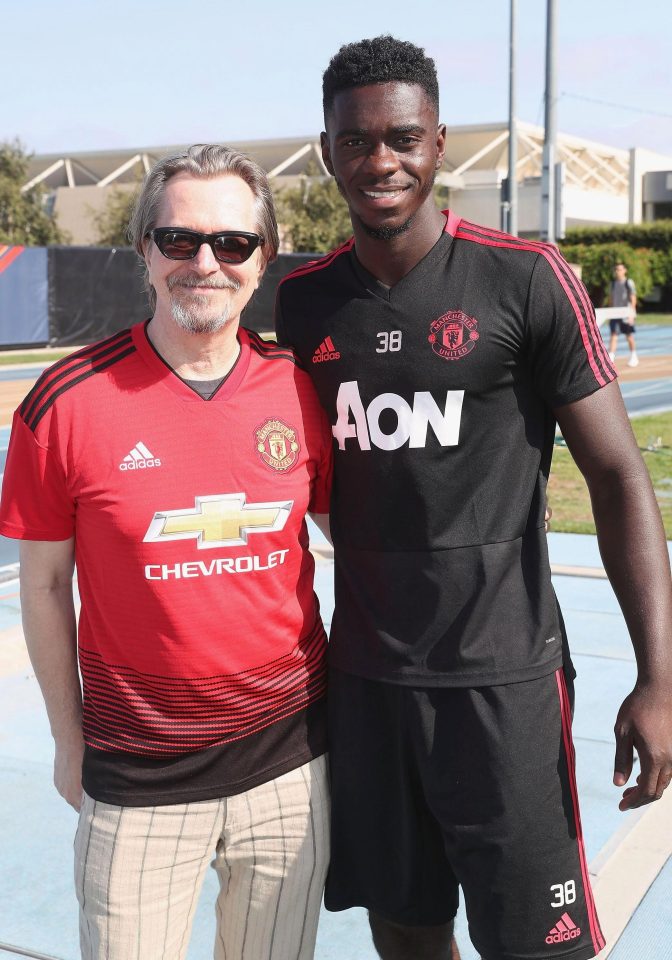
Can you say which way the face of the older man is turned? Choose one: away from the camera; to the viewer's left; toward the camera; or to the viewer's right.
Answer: toward the camera

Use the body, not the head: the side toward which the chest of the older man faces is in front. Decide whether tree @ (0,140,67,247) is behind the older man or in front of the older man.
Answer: behind

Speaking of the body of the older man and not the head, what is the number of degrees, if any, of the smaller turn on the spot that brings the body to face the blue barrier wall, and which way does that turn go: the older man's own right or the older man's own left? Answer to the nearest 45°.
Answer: approximately 180°

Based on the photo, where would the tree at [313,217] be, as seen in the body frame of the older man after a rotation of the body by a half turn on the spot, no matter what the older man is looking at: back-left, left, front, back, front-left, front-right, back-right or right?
front

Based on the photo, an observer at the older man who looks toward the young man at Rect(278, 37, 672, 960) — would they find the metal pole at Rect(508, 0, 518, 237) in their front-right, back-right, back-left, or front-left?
front-left

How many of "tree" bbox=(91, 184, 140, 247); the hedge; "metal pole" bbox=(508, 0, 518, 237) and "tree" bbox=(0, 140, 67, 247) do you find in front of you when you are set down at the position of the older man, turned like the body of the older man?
0

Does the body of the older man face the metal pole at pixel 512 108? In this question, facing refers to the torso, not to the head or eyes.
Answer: no

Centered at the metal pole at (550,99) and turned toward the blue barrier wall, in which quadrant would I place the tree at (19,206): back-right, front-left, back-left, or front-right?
front-right

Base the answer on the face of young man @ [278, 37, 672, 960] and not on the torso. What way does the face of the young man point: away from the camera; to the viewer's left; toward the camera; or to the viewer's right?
toward the camera

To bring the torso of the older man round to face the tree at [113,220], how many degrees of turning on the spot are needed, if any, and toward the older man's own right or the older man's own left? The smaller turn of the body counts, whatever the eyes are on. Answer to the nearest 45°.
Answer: approximately 180°

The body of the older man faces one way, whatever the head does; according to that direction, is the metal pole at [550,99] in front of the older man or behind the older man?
behind

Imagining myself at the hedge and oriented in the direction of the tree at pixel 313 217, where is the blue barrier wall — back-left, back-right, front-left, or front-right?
front-left

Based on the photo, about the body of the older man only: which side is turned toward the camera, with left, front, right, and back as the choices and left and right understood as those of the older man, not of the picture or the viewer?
front
